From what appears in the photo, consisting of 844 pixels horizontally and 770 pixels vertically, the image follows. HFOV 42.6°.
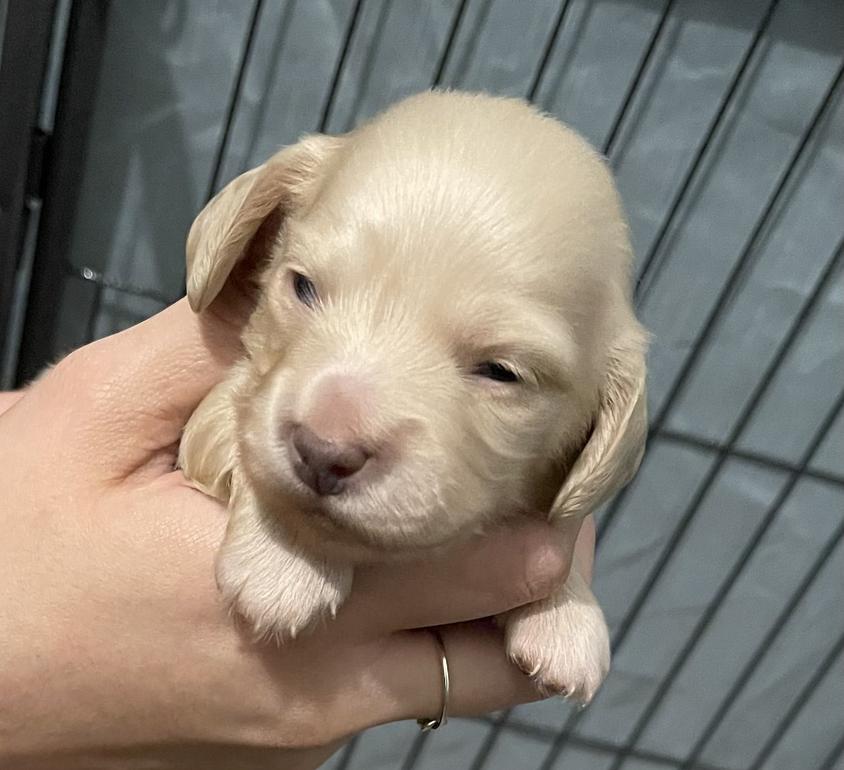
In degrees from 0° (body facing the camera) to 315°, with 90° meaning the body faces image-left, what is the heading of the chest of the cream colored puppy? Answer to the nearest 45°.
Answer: approximately 0°
